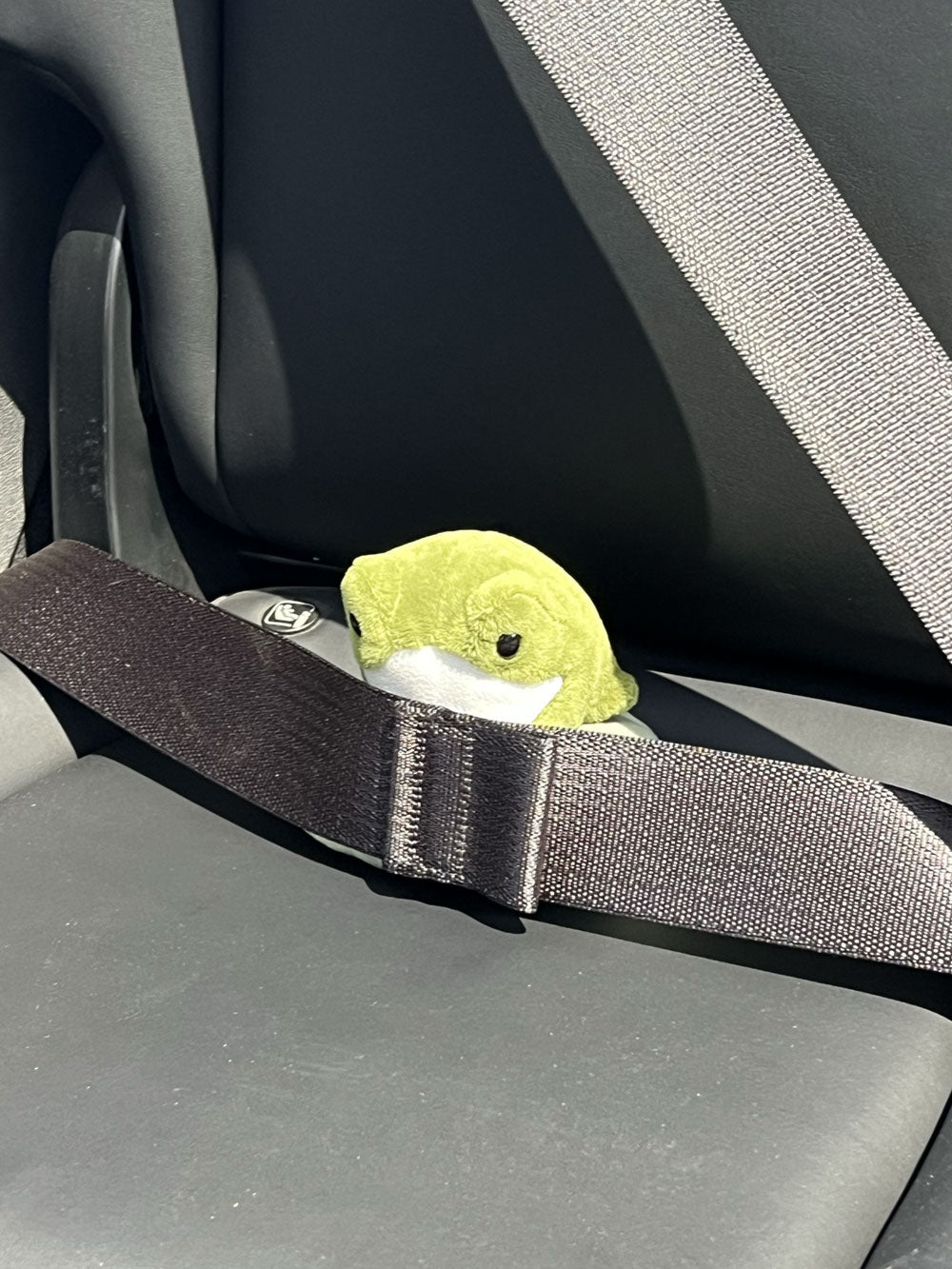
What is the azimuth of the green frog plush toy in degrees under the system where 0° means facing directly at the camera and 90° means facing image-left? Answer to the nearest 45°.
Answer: approximately 45°

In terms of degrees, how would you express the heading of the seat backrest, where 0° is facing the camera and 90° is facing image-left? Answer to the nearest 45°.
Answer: approximately 45°
